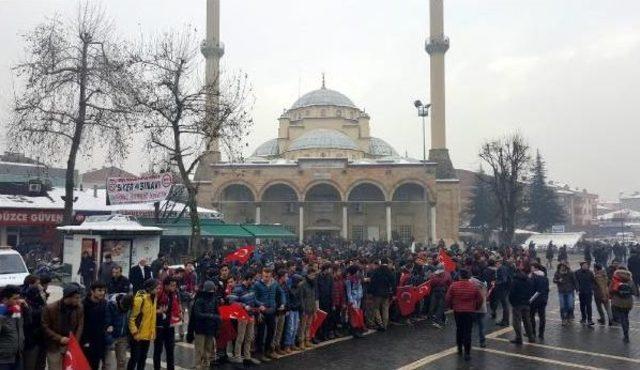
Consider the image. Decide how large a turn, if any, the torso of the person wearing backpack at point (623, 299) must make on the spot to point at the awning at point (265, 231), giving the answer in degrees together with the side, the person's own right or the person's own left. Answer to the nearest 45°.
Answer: approximately 45° to the person's own left

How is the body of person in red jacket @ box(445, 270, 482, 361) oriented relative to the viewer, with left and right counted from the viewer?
facing away from the viewer

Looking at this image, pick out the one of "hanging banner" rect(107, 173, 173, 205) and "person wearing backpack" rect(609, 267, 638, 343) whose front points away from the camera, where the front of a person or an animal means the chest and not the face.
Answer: the person wearing backpack

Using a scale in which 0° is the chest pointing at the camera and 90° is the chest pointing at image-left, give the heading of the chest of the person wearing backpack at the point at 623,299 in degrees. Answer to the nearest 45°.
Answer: approximately 180°

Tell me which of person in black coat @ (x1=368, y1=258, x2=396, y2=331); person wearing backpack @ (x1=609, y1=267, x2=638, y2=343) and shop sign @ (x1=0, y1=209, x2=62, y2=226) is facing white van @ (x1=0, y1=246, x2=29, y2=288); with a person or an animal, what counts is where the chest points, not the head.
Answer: the shop sign

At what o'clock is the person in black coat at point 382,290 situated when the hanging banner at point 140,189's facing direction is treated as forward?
The person in black coat is roughly at 11 o'clock from the hanging banner.

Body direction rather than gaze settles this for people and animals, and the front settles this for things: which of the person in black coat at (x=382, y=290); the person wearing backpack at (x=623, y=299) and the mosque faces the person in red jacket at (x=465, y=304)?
the mosque

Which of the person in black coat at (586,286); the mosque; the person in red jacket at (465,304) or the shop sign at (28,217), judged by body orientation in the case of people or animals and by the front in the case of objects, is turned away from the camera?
the person in red jacket
